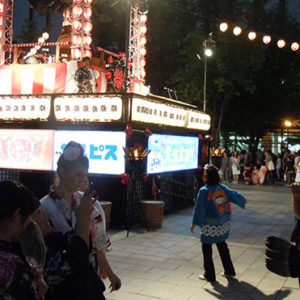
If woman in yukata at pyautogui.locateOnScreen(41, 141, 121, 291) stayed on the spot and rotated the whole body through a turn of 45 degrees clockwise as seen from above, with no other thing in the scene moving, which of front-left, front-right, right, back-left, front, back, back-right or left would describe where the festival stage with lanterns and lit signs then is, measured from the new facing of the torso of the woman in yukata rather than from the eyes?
back

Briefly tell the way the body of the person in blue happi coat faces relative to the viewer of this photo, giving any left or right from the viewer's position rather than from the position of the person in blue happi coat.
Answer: facing away from the viewer and to the left of the viewer

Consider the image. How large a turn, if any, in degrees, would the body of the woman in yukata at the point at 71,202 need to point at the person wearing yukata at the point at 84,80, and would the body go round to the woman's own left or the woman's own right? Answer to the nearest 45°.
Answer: approximately 135° to the woman's own left

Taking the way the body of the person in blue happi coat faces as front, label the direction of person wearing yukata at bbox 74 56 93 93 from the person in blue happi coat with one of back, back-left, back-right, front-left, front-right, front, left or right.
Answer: front

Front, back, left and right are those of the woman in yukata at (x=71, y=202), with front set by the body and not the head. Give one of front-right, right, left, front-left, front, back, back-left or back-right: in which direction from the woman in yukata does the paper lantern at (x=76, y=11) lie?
back-left

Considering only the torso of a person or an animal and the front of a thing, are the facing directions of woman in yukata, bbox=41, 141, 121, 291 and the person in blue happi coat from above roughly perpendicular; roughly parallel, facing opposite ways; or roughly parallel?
roughly parallel, facing opposite ways

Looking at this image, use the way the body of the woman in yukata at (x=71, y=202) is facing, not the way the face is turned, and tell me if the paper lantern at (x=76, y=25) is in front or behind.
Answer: behind

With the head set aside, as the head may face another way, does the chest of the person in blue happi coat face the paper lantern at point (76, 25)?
yes

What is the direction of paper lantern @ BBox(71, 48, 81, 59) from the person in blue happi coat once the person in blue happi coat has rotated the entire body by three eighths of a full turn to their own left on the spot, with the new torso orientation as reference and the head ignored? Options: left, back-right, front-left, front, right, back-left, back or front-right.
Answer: back-right

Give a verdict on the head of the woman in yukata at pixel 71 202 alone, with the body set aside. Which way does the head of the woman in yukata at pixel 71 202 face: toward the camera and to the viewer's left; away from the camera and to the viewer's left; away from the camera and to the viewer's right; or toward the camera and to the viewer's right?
toward the camera and to the viewer's right

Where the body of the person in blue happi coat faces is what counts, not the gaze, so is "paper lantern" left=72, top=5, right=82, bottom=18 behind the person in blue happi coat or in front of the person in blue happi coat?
in front

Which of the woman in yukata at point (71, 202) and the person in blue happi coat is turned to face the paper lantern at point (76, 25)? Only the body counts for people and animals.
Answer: the person in blue happi coat

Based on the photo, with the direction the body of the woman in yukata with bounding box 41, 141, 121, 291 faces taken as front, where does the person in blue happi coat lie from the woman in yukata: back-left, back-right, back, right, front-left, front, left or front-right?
left

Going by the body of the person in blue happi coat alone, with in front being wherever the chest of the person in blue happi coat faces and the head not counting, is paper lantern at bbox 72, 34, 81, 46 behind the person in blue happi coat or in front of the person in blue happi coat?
in front

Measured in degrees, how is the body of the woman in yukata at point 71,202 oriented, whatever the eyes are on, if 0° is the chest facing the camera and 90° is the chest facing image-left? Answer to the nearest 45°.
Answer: approximately 315°

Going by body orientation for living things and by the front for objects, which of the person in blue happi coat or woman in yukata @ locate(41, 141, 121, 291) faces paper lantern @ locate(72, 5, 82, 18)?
the person in blue happi coat

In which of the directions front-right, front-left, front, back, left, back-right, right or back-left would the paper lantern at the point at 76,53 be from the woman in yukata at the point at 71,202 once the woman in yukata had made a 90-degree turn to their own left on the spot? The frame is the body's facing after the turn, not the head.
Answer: front-left

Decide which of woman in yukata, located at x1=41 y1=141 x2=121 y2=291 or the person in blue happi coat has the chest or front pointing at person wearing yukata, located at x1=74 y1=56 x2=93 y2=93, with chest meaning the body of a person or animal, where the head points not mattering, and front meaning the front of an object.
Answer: the person in blue happi coat
